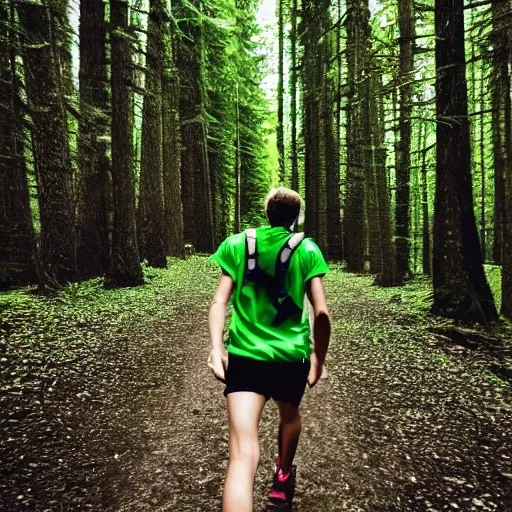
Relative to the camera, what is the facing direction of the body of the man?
away from the camera

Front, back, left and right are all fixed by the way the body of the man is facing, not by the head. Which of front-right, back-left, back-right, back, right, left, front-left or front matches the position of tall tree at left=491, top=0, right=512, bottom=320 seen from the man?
front-right
